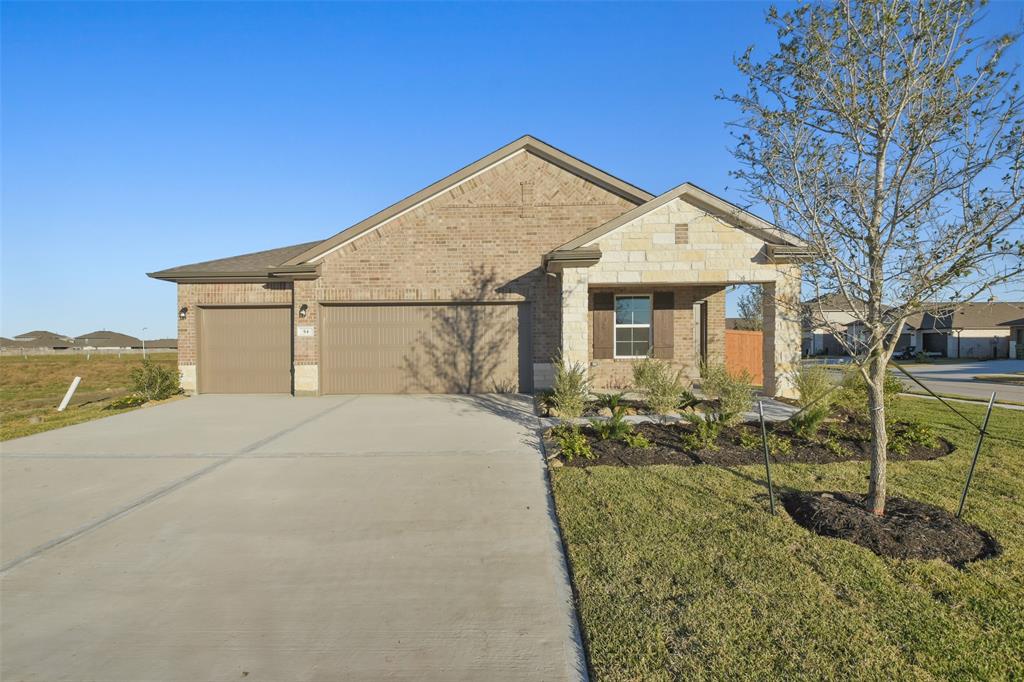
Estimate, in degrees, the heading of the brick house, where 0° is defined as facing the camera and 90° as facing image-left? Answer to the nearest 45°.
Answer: approximately 0°

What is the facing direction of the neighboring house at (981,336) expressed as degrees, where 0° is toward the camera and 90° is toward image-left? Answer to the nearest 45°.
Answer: approximately 45°

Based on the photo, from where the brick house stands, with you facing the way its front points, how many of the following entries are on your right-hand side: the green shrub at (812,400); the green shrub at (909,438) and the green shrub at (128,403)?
1
